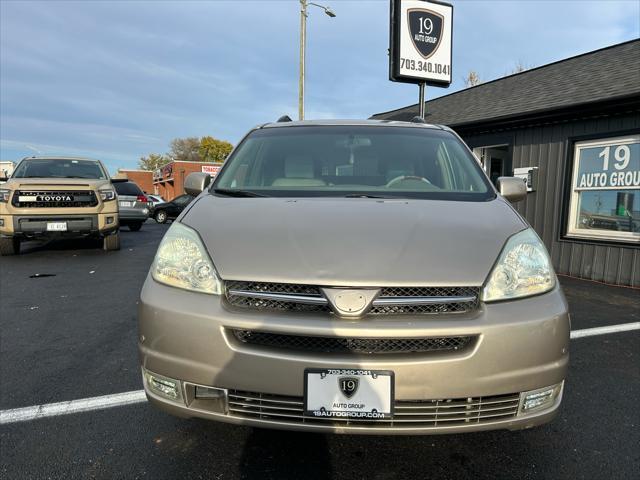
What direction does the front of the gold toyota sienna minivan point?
toward the camera

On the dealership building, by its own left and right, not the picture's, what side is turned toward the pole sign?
front

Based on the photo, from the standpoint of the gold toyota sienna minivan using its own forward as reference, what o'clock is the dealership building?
The dealership building is roughly at 7 o'clock from the gold toyota sienna minivan.

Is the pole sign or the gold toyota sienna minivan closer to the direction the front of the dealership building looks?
the gold toyota sienna minivan

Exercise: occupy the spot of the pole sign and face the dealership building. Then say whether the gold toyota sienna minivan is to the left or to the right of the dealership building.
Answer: right

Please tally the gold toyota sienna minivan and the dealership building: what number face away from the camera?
0

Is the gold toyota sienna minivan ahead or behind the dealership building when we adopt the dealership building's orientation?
ahead
